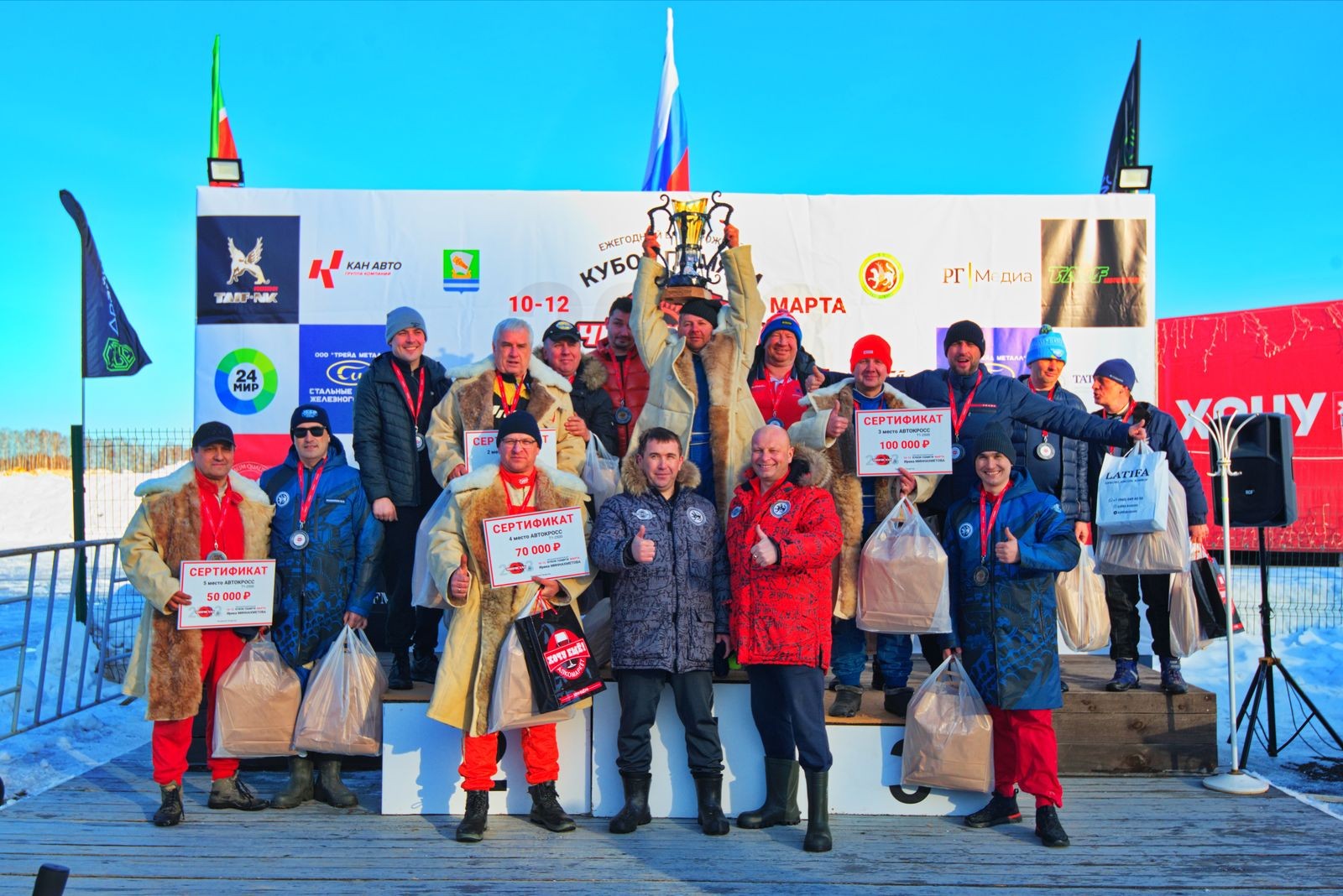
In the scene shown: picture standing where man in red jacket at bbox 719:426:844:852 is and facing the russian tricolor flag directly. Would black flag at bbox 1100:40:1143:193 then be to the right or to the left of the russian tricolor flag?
right

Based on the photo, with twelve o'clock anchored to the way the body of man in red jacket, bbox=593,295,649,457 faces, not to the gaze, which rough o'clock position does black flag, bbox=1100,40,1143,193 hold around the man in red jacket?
The black flag is roughly at 8 o'clock from the man in red jacket.

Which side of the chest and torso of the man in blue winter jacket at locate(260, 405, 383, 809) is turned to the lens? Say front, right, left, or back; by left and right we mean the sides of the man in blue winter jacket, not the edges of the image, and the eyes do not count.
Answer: front

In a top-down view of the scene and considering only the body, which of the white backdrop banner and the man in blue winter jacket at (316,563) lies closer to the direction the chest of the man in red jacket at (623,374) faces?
the man in blue winter jacket

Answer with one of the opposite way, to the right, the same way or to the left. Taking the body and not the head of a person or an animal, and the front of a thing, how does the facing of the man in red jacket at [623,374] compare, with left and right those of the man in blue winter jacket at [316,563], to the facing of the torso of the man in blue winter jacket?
the same way

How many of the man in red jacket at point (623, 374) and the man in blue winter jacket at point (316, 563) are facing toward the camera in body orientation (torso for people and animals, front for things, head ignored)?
2

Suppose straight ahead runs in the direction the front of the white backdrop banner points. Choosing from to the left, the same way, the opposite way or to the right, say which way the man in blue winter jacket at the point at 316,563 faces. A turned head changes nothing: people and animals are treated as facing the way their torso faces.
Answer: the same way

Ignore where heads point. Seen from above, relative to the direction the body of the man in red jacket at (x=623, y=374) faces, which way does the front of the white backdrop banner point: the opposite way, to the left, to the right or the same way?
the same way

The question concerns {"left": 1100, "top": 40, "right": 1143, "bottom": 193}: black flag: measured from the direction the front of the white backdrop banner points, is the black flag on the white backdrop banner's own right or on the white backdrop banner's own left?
on the white backdrop banner's own left

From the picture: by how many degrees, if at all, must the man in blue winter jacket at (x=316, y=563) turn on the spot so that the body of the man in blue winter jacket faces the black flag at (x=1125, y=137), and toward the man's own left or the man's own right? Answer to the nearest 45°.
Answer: approximately 90° to the man's own left

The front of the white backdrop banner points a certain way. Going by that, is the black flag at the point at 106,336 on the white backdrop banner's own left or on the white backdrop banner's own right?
on the white backdrop banner's own right

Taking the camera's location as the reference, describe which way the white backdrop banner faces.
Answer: facing the viewer

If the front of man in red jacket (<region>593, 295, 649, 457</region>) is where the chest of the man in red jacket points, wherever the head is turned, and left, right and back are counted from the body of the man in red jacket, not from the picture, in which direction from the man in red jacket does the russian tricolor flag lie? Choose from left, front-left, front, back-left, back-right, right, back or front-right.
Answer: back

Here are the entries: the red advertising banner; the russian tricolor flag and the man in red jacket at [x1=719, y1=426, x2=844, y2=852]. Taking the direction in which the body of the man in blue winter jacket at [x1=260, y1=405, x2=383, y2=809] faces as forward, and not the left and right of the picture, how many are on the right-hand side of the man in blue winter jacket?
0

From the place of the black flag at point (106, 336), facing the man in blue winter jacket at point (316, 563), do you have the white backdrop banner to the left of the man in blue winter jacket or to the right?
left

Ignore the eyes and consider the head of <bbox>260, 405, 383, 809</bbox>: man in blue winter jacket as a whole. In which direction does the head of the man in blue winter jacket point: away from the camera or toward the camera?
toward the camera
